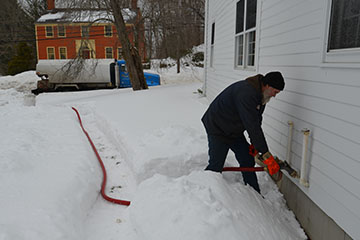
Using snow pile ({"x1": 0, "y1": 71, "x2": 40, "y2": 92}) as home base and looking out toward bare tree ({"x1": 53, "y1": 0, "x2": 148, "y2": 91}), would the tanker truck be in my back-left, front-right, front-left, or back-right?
front-left

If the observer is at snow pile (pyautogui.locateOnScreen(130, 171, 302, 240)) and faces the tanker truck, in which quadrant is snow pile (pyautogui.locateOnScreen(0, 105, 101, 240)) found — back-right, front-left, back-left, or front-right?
front-left

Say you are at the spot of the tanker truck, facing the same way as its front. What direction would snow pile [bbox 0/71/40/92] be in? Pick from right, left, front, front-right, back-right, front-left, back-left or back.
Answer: back-left

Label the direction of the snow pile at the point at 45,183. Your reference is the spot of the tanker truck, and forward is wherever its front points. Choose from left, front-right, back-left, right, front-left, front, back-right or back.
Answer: right

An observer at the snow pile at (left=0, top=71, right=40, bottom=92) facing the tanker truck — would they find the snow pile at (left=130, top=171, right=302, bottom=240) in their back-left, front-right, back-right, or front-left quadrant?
front-right

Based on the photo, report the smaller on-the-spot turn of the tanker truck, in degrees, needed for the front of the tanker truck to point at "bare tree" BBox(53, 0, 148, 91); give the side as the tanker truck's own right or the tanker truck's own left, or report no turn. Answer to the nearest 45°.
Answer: approximately 90° to the tanker truck's own right

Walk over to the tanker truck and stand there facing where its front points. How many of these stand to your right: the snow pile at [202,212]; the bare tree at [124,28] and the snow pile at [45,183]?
3

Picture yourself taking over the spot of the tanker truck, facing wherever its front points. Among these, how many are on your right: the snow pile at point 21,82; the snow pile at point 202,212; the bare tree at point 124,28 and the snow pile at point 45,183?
3

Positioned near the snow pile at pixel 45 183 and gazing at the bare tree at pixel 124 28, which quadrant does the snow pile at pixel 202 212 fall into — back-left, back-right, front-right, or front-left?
back-right

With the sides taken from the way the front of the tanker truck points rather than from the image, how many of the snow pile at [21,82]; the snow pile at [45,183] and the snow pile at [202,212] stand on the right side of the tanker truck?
2

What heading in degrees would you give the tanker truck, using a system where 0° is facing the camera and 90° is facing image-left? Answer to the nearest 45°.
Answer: approximately 270°

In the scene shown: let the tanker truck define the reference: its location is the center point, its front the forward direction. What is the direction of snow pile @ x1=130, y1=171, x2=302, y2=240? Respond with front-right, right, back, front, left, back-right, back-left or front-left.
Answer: right
